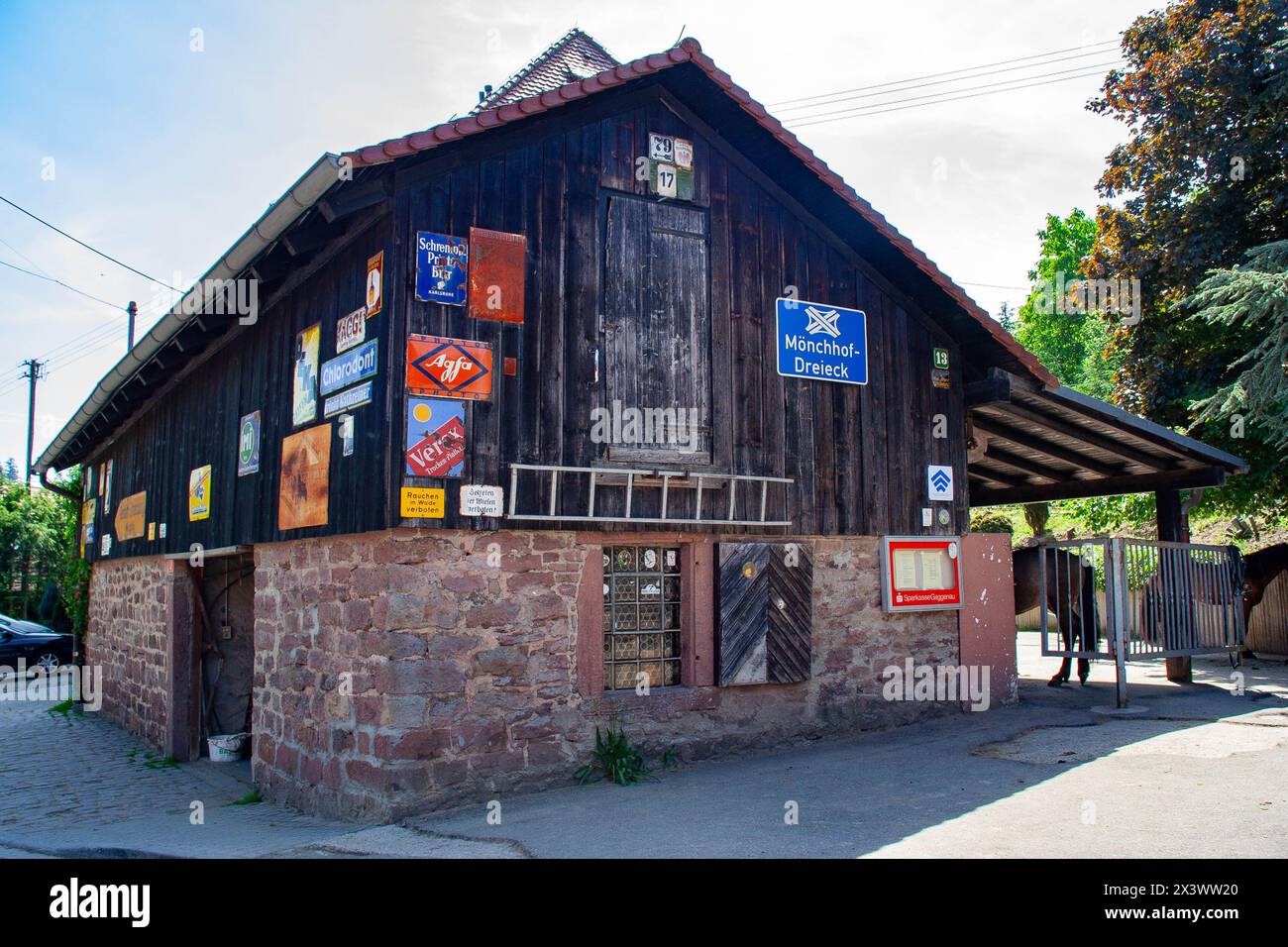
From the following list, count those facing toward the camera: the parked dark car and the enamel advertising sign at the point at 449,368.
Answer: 1

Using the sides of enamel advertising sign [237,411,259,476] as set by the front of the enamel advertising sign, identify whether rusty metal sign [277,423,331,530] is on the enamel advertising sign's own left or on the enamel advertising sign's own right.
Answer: on the enamel advertising sign's own left

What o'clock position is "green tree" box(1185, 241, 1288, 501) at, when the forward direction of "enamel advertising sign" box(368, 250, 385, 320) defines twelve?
The green tree is roughly at 7 o'clock from the enamel advertising sign.

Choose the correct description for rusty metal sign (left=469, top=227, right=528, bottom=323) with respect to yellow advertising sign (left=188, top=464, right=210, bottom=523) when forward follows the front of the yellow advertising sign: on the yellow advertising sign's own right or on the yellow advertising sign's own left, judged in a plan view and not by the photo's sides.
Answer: on the yellow advertising sign's own left

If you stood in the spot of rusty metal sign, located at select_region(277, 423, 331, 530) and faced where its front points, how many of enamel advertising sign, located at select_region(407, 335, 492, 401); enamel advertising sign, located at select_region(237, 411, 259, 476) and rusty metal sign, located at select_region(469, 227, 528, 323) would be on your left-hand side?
2

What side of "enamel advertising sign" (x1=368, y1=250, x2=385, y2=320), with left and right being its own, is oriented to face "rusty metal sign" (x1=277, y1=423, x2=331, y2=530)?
right

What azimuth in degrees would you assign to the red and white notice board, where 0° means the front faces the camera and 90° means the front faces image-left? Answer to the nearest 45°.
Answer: approximately 315°

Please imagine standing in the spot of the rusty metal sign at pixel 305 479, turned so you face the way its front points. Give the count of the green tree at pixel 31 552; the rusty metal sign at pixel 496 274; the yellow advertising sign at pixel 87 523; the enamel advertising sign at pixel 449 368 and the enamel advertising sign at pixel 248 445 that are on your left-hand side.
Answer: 2

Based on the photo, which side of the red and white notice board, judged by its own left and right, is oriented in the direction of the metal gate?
left

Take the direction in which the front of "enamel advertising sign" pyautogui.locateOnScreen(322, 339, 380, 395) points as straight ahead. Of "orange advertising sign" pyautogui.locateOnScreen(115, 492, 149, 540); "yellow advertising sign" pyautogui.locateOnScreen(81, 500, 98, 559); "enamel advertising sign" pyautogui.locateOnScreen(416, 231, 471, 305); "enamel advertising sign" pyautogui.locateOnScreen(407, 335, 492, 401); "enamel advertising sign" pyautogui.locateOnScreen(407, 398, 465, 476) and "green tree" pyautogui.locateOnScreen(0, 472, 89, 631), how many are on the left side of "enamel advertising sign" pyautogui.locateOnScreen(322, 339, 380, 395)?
3

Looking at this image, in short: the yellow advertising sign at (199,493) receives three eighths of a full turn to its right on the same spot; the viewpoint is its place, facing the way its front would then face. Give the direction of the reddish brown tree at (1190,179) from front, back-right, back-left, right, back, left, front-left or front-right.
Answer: right
